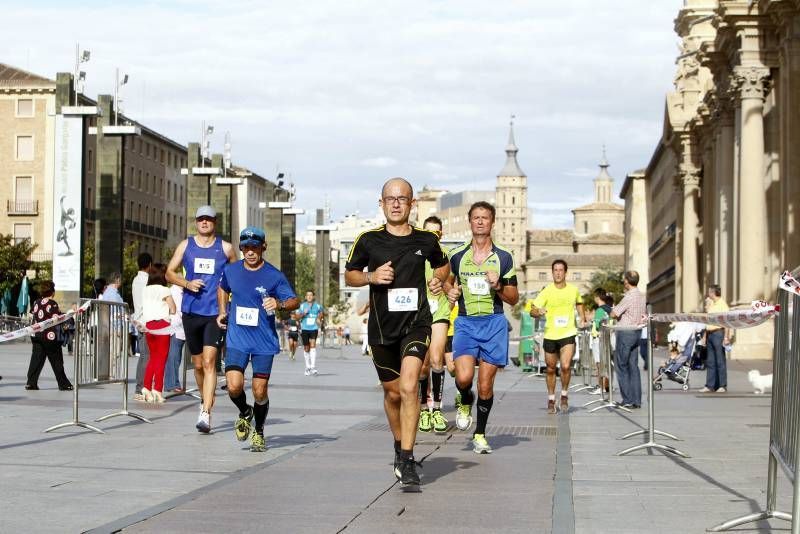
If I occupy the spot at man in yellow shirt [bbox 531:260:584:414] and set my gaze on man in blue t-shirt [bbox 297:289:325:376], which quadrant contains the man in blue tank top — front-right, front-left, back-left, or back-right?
back-left

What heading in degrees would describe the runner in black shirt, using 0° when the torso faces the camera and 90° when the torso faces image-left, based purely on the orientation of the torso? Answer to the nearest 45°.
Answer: approximately 0°

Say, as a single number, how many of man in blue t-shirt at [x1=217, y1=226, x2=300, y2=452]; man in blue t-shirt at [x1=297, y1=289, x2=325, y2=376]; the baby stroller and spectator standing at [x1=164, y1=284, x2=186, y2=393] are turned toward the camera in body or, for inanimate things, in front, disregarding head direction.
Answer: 2

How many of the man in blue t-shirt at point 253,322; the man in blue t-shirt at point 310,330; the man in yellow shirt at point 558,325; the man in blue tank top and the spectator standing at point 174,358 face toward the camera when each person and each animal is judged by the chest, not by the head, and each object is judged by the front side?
4

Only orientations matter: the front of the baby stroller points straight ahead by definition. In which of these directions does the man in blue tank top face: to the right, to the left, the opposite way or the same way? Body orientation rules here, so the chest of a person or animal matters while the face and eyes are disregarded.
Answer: to the left

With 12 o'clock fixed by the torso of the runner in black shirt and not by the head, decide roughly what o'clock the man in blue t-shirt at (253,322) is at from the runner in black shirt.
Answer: The man in blue t-shirt is roughly at 5 o'clock from the runner in black shirt.

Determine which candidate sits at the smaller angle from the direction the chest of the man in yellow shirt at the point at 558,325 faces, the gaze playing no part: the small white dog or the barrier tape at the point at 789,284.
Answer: the barrier tape

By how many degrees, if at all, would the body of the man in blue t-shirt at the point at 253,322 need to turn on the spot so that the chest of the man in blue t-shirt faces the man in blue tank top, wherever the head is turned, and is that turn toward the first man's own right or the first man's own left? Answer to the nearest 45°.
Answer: approximately 180°

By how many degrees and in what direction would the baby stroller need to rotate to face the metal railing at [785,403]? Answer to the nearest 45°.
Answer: approximately 90° to its left

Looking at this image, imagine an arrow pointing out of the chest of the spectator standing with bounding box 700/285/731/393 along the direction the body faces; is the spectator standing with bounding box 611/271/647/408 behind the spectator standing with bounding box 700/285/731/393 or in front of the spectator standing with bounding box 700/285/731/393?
in front
